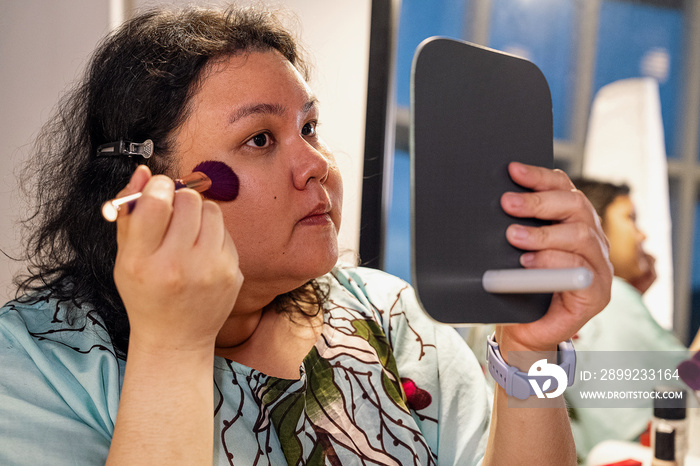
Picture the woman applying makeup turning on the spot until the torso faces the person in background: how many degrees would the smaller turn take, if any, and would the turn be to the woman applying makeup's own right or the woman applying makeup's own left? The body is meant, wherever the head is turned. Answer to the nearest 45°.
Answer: approximately 90° to the woman applying makeup's own left

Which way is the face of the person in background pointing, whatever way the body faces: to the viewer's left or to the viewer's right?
to the viewer's right

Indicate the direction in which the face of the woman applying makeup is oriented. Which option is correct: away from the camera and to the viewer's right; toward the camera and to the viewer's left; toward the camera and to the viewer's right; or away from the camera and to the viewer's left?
toward the camera and to the viewer's right

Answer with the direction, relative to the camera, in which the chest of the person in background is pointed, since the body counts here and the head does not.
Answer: to the viewer's right

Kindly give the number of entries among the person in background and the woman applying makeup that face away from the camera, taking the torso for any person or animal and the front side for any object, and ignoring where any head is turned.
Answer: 0

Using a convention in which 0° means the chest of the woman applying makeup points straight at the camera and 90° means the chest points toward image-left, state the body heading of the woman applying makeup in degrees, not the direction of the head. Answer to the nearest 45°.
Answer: approximately 315°
